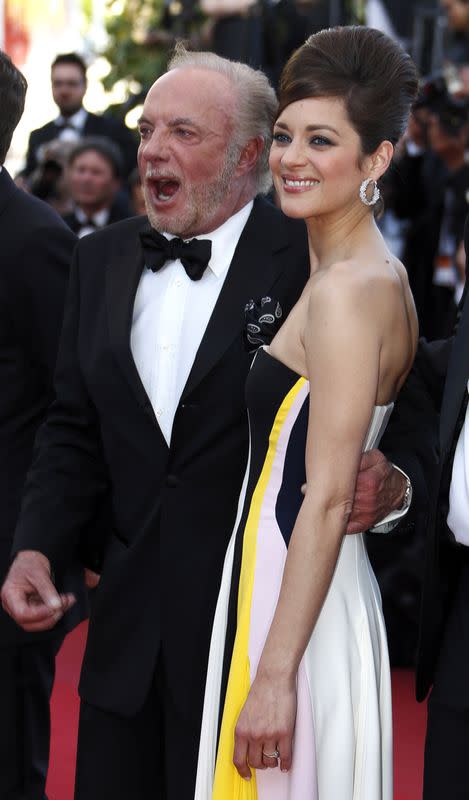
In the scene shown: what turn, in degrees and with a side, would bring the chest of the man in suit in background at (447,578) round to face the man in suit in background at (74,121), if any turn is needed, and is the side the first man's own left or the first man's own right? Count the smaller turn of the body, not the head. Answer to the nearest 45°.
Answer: approximately 180°

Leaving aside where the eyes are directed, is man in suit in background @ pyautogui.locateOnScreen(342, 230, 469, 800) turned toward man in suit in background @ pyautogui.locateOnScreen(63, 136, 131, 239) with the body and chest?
no

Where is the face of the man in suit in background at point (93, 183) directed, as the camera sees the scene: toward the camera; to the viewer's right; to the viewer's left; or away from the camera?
toward the camera

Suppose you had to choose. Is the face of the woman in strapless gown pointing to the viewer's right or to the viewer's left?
to the viewer's left

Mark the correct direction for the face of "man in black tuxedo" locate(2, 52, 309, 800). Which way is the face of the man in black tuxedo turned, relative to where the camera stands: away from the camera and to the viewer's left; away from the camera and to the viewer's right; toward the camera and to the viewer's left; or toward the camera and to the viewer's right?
toward the camera and to the viewer's left

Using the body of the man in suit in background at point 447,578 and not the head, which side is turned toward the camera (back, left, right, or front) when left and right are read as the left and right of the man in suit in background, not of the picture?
front

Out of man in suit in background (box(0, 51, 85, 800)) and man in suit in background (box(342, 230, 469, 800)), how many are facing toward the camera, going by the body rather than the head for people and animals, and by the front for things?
1

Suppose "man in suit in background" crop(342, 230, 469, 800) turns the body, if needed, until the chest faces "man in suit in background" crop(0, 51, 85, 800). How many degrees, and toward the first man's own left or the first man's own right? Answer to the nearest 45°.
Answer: approximately 135° to the first man's own right
